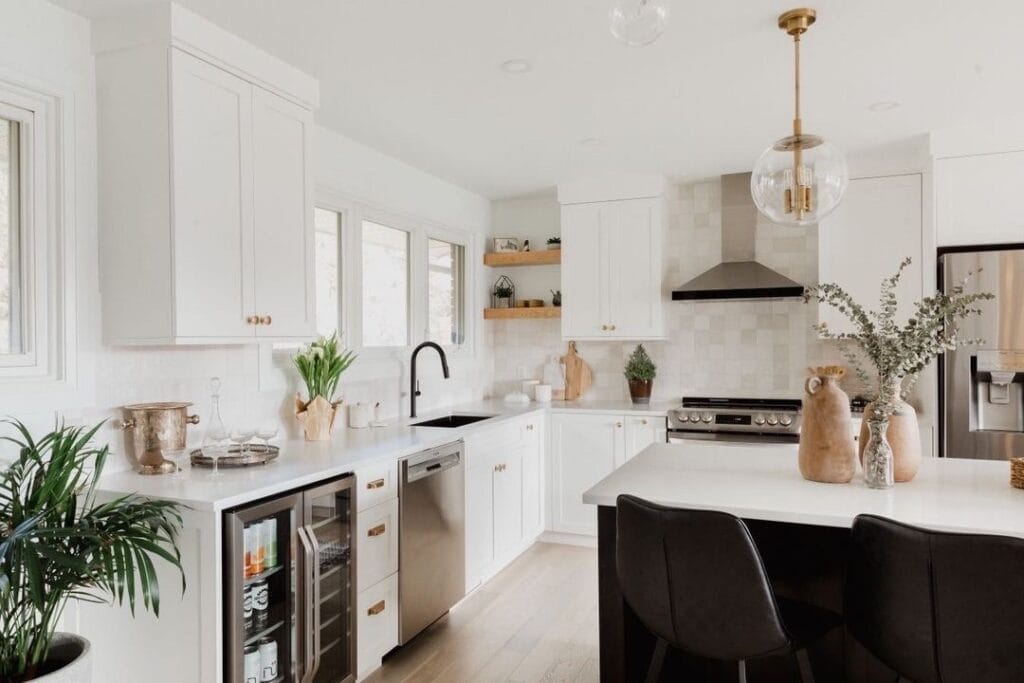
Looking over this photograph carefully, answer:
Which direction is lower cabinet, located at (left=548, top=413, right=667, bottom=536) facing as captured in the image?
toward the camera

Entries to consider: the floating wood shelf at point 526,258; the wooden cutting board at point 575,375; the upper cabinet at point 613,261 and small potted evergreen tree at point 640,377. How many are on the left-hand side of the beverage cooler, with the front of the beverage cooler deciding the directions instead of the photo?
4

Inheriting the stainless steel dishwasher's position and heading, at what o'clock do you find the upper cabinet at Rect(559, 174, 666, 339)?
The upper cabinet is roughly at 9 o'clock from the stainless steel dishwasher.

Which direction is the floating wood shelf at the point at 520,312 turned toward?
toward the camera

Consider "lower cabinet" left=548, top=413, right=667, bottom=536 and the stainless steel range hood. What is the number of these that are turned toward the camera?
2

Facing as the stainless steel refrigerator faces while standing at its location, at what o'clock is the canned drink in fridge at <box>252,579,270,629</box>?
The canned drink in fridge is roughly at 1 o'clock from the stainless steel refrigerator.

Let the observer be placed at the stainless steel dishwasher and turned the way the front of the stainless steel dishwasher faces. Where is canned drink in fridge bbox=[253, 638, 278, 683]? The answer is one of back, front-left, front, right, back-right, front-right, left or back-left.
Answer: right

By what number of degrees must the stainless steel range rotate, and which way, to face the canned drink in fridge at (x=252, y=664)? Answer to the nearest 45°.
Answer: approximately 45° to its right

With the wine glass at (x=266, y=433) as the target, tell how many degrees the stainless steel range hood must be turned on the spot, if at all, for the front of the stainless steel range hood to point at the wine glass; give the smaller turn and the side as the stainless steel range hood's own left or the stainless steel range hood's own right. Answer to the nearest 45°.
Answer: approximately 45° to the stainless steel range hood's own right

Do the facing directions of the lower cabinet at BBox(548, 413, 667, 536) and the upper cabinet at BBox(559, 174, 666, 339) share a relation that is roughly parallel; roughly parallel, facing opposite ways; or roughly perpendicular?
roughly parallel

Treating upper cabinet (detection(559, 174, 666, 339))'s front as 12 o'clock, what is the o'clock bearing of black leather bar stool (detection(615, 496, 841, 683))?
The black leather bar stool is roughly at 12 o'clock from the upper cabinet.

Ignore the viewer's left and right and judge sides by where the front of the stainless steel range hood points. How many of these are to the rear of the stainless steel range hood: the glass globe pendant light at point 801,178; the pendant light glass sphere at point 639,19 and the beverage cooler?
0

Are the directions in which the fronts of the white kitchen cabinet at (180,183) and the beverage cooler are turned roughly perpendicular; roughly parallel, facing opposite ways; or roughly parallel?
roughly parallel

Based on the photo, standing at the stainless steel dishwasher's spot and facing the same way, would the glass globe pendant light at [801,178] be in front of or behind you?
in front

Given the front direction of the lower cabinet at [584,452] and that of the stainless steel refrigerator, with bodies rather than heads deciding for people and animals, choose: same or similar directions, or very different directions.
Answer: same or similar directions

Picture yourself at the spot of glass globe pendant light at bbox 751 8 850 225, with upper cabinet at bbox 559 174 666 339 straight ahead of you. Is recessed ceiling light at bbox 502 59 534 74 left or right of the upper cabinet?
left

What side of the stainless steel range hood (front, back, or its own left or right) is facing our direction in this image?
front

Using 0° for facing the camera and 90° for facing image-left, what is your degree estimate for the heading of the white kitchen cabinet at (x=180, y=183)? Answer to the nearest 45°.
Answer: approximately 315°

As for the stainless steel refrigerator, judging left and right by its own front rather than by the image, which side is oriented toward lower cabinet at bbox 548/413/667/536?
right
